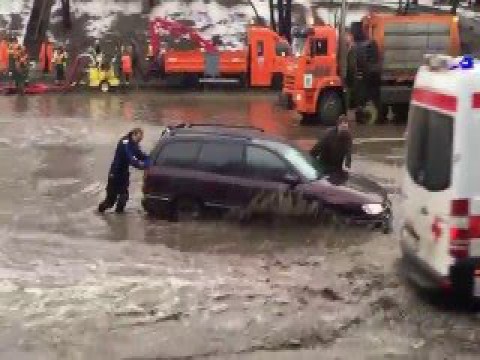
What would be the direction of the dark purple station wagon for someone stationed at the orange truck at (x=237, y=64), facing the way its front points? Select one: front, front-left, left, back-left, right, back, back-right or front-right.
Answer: right

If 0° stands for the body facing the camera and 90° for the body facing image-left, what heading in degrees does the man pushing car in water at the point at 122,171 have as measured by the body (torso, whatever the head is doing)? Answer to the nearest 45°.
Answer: approximately 270°

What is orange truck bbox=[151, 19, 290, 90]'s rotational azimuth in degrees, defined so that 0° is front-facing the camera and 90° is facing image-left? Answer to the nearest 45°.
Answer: approximately 270°

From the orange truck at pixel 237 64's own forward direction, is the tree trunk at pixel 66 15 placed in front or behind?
behind

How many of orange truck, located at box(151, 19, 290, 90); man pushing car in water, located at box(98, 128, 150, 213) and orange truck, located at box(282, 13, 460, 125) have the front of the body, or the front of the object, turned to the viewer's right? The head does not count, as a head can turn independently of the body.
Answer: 2

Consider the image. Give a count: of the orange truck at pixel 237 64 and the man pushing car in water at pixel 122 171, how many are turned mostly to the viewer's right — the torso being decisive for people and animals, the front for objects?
2

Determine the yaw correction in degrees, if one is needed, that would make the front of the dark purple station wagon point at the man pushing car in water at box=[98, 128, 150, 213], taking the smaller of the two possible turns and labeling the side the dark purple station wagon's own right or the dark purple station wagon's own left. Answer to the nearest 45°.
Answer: approximately 180°

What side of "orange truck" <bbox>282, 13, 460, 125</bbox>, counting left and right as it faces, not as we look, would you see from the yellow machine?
front

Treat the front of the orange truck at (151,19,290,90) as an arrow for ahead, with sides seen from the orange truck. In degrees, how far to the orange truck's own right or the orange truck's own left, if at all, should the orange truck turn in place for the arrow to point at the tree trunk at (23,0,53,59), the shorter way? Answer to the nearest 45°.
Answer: approximately 135° to the orange truck's own left

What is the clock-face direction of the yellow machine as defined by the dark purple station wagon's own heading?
The yellow machine is roughly at 7 o'clock from the dark purple station wagon.

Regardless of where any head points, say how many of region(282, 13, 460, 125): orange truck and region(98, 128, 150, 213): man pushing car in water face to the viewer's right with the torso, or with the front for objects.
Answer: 1

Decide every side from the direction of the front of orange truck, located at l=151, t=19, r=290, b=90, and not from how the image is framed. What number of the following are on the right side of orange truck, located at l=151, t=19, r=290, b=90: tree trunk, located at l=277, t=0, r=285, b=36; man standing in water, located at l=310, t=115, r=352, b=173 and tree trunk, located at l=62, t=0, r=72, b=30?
1

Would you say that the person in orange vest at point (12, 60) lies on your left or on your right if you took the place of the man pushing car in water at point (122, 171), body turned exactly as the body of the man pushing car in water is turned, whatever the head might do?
on your left

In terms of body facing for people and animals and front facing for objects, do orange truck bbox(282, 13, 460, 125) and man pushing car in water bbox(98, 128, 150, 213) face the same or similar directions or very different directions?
very different directions
